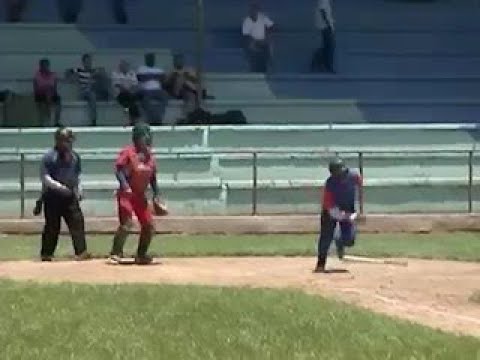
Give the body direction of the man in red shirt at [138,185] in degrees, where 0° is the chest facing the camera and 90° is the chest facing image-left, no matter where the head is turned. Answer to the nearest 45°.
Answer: approximately 315°

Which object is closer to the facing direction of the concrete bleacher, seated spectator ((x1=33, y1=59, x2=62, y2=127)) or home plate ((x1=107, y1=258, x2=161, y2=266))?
the home plate

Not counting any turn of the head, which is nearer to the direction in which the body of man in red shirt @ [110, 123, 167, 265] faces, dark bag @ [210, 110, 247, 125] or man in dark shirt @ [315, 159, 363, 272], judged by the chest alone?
the man in dark shirt

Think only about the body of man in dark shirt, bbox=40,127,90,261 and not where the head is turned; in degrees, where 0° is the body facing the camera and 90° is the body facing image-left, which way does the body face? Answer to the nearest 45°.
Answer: approximately 315°

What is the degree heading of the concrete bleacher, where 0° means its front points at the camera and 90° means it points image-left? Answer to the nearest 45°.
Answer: approximately 0°

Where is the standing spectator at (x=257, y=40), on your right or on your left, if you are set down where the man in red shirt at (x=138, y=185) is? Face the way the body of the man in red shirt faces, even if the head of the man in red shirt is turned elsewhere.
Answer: on your left

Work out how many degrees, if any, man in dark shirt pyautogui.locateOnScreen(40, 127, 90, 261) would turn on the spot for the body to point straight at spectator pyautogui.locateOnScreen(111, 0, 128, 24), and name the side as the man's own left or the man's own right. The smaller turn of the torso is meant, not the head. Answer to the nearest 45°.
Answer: approximately 135° to the man's own left

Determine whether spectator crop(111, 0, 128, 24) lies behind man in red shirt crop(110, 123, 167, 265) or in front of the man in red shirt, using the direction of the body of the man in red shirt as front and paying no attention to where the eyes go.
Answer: behind

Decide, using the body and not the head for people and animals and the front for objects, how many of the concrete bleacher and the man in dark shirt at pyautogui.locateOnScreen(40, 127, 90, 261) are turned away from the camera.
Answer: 0
